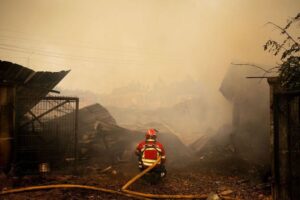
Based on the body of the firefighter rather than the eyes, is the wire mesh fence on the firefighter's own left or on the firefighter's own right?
on the firefighter's own left

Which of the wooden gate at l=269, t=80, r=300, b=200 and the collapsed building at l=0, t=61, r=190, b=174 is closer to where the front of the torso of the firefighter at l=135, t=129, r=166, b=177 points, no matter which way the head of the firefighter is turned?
the collapsed building

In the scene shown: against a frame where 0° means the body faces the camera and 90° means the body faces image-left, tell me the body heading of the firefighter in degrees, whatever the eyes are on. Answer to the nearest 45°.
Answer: approximately 180°
